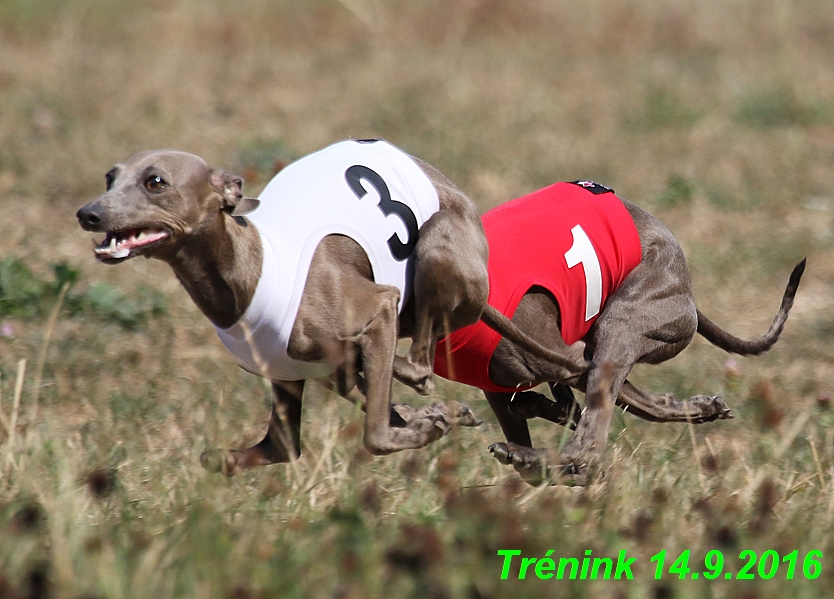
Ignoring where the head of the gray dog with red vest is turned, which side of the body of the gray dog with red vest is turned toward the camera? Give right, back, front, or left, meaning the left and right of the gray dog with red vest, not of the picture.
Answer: left
